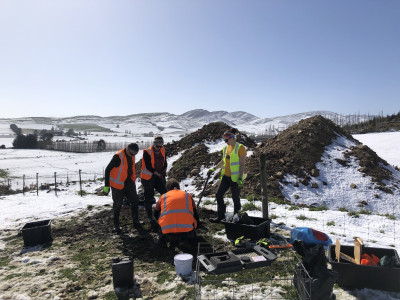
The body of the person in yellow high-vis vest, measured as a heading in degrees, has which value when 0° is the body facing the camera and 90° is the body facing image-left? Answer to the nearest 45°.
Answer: approximately 45°

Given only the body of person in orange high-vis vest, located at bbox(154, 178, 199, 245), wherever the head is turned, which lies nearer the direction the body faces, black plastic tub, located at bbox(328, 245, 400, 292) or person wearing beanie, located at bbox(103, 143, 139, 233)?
the person wearing beanie

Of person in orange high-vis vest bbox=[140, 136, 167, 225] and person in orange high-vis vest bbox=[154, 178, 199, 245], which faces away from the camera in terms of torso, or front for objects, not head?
person in orange high-vis vest bbox=[154, 178, 199, 245]

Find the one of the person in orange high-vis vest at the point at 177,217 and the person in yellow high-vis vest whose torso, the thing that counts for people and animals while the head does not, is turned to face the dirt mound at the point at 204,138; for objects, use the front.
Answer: the person in orange high-vis vest

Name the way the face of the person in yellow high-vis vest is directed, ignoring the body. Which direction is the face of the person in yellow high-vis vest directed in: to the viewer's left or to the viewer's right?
to the viewer's left

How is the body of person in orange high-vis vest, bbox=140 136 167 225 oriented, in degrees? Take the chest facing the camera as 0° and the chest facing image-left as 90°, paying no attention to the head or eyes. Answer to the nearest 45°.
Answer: approximately 315°

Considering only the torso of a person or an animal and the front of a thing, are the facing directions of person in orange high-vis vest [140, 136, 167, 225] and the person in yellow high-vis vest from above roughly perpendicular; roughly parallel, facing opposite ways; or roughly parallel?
roughly perpendicular

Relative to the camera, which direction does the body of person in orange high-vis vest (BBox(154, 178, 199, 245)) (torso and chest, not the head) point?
away from the camera

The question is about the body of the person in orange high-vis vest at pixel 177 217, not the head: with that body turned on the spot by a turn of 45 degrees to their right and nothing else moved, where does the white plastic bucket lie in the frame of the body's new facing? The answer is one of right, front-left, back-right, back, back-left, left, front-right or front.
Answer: back-right
